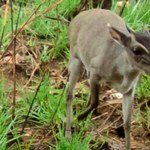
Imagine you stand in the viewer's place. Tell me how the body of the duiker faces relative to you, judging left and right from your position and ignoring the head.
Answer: facing the viewer and to the right of the viewer
